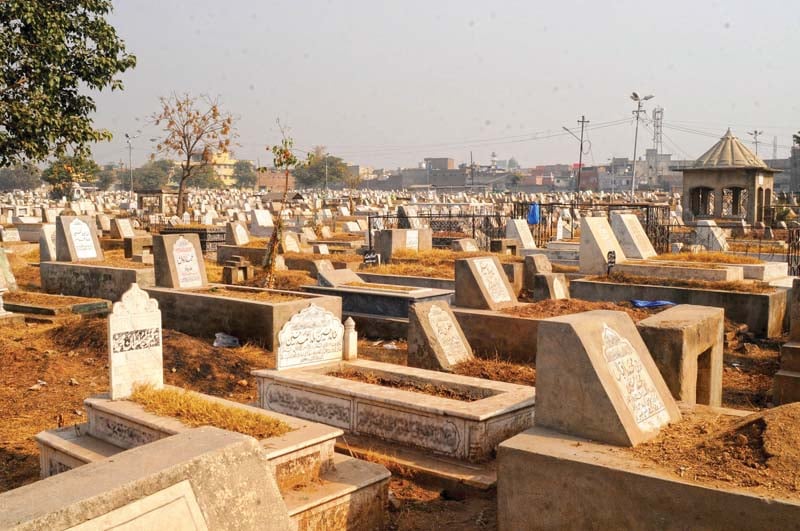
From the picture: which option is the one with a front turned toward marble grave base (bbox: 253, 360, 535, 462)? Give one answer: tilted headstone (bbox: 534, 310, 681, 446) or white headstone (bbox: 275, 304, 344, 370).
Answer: the white headstone

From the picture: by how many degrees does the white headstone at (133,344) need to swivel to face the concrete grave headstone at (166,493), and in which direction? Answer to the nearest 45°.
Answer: approximately 45° to its right

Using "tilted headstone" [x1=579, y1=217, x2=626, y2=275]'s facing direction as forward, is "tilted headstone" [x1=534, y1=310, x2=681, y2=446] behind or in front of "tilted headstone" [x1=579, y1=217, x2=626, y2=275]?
in front

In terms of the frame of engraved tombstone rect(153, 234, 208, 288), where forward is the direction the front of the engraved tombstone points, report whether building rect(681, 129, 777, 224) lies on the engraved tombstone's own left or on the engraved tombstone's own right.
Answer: on the engraved tombstone's own left

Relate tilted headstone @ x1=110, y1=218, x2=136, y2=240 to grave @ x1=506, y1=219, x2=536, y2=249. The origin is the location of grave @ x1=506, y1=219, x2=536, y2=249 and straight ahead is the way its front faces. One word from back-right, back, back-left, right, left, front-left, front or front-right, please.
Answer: back-right

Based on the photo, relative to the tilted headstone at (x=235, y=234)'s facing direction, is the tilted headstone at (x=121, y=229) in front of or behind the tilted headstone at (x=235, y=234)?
behind

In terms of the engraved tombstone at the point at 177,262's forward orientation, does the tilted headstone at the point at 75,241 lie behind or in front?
behind

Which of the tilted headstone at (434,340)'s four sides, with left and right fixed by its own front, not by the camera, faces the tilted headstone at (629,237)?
left

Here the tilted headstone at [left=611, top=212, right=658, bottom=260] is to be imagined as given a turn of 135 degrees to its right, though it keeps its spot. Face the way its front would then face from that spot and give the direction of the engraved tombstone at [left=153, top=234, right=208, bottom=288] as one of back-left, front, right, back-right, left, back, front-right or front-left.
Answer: front-left

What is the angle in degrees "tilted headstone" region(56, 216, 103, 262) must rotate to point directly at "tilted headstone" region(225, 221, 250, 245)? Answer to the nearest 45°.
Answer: approximately 90° to its left

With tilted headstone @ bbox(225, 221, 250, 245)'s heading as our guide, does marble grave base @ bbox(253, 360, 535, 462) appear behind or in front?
in front
